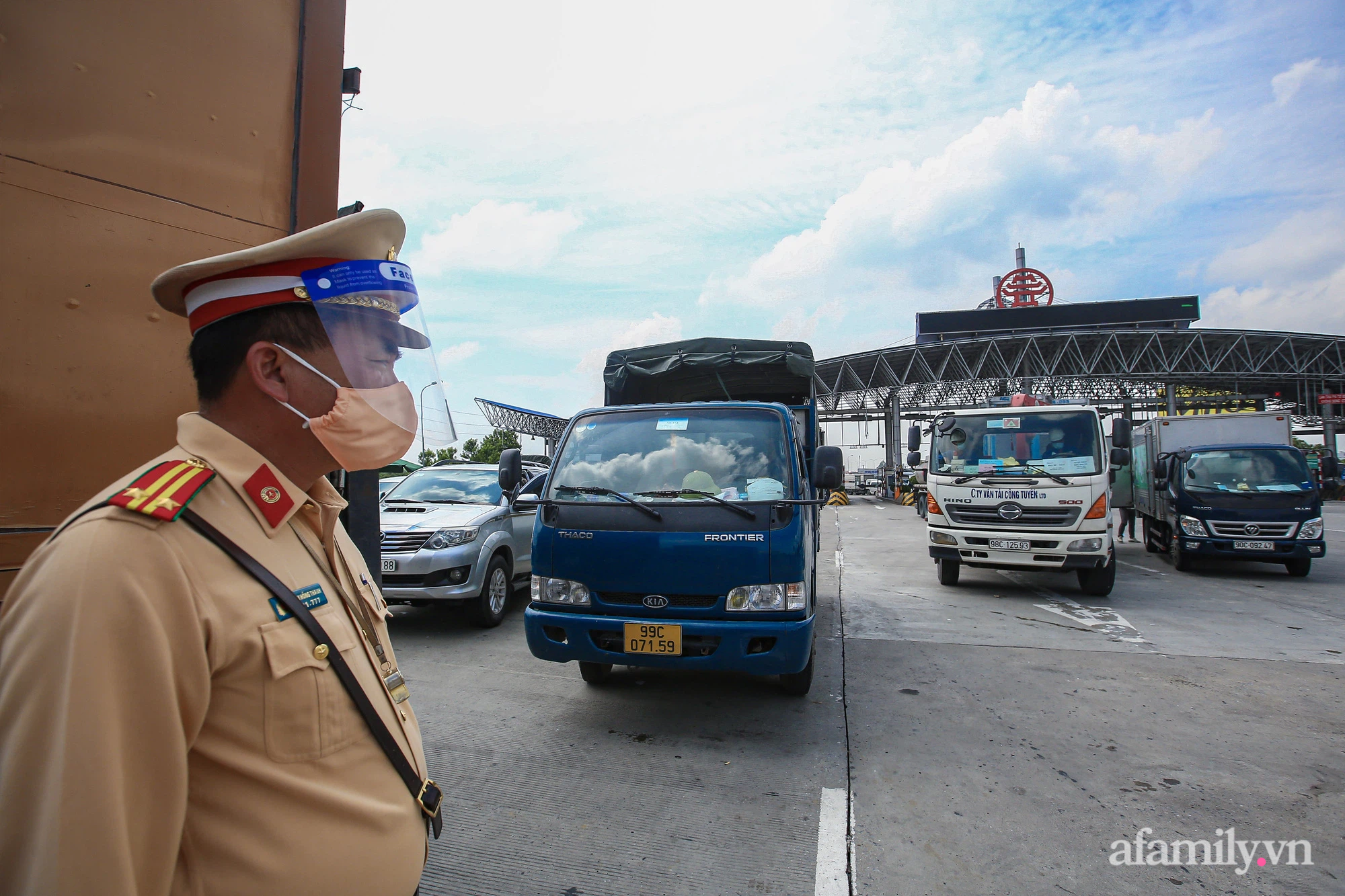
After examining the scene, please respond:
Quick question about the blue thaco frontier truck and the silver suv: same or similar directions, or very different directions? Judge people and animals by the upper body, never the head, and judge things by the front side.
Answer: same or similar directions

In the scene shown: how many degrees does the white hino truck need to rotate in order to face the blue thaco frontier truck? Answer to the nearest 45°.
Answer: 0° — it already faces it

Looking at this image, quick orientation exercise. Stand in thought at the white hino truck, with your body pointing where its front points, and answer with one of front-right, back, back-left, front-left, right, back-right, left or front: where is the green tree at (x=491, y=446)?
back-right

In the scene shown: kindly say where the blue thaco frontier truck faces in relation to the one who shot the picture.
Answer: facing the viewer

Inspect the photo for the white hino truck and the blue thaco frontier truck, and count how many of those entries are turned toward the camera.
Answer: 2

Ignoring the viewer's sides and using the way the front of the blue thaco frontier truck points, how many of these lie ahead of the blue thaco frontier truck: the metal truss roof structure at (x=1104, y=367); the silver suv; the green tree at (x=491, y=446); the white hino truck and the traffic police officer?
1

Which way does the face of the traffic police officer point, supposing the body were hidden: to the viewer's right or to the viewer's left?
to the viewer's right

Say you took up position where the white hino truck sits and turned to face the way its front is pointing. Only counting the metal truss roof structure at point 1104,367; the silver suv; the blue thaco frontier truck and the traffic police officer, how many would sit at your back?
1

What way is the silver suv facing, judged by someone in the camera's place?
facing the viewer and to the left of the viewer

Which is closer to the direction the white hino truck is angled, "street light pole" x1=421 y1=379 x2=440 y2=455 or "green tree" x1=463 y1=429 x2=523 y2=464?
the street light pole

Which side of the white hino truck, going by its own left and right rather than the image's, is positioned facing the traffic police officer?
front

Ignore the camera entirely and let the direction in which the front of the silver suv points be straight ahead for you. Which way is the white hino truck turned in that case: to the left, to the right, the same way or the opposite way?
the same way

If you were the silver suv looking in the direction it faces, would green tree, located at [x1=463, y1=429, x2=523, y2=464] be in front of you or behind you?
behind
